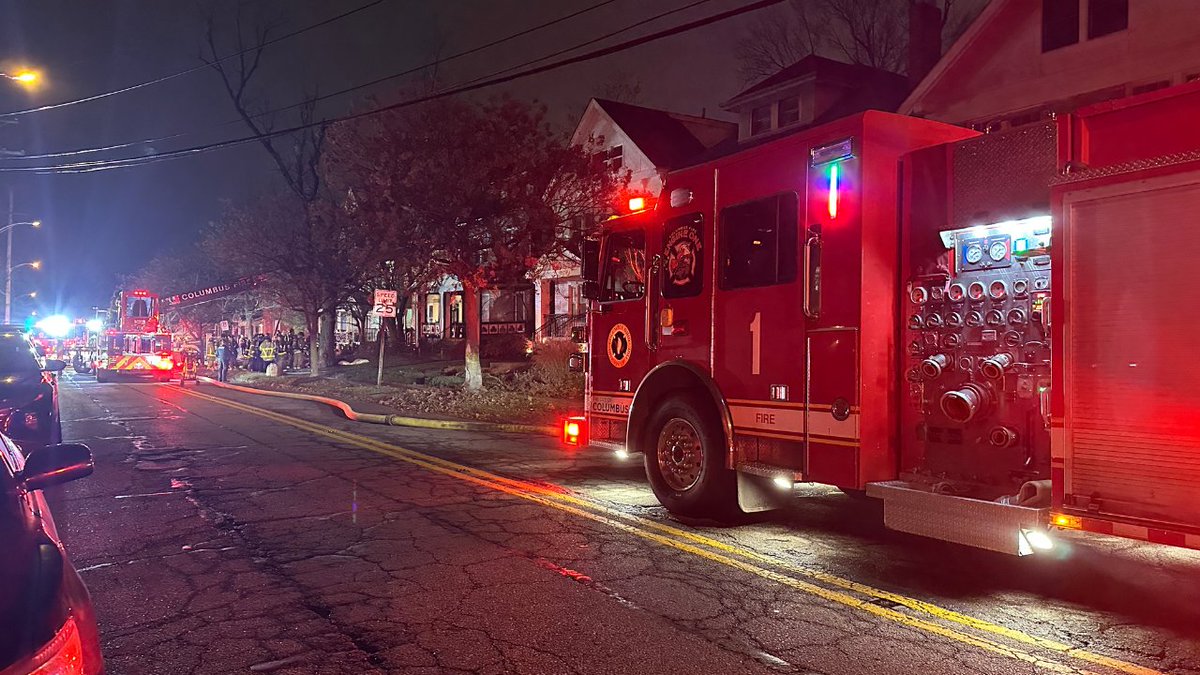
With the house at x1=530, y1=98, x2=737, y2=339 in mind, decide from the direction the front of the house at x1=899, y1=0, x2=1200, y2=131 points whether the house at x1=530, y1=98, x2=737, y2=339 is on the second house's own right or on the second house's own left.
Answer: on the second house's own right

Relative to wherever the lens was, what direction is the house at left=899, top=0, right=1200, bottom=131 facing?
facing the viewer and to the left of the viewer

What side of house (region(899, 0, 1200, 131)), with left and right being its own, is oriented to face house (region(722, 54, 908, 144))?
right

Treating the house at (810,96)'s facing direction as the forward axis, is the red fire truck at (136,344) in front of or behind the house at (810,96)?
in front

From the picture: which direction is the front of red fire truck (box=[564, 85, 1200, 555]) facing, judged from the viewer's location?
facing away from the viewer and to the left of the viewer

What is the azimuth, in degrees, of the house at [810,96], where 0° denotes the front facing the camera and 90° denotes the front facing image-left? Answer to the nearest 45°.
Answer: approximately 45°

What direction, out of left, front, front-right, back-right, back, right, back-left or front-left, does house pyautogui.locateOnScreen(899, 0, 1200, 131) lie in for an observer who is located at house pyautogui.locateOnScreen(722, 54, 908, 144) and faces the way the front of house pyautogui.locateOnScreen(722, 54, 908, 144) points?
left

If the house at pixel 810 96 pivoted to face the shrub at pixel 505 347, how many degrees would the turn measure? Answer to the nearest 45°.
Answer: approximately 45° to its right

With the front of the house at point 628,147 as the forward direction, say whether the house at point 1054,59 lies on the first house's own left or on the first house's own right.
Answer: on the first house's own left

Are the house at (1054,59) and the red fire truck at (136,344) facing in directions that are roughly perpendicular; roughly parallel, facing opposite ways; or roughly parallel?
roughly perpendicular

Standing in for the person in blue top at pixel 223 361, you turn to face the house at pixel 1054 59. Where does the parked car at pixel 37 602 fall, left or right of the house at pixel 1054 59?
right

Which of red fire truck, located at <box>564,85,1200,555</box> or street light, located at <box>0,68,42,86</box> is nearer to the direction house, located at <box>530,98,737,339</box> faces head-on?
the street light

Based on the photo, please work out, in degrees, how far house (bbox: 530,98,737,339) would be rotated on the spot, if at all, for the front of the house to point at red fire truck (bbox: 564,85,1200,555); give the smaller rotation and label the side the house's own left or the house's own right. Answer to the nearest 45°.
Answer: approximately 45° to the house's own left
